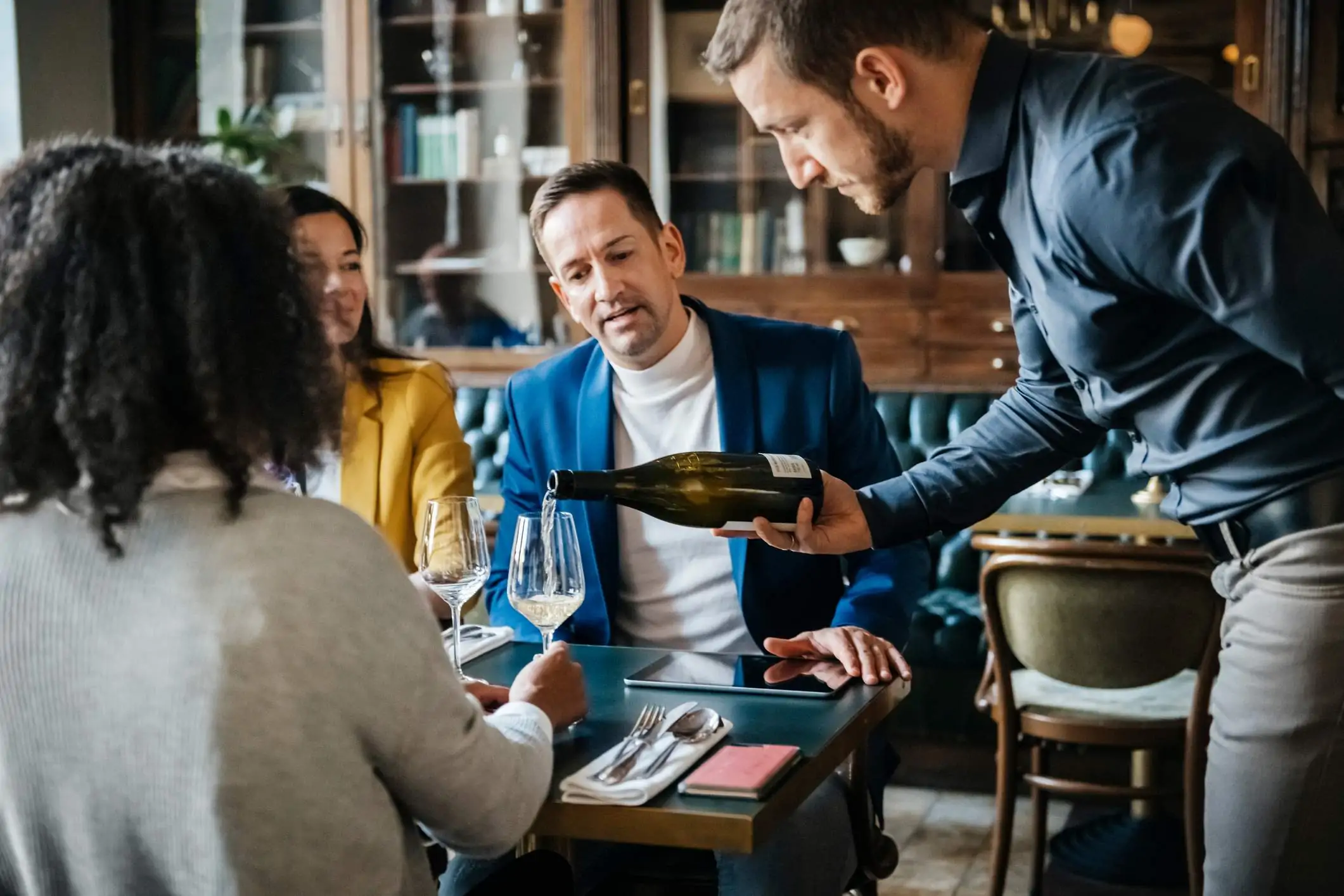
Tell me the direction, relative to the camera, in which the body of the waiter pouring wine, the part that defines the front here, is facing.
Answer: to the viewer's left

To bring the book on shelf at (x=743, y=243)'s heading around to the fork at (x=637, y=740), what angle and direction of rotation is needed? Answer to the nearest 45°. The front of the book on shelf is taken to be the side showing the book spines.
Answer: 0° — it already faces it

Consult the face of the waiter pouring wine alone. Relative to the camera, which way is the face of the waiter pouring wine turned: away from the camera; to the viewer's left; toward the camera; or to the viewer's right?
to the viewer's left

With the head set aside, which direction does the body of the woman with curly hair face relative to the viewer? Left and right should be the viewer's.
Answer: facing away from the viewer and to the right of the viewer

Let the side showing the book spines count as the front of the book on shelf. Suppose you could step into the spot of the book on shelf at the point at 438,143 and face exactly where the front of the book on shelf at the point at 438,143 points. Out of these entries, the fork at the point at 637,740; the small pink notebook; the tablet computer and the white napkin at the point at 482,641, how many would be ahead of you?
4
